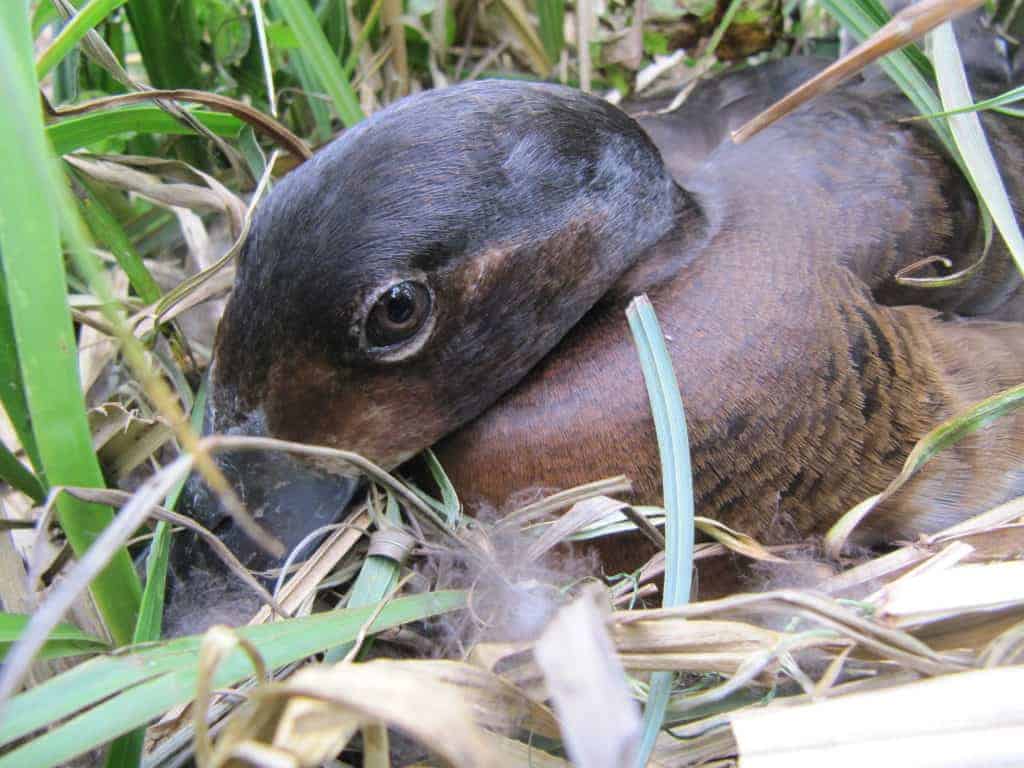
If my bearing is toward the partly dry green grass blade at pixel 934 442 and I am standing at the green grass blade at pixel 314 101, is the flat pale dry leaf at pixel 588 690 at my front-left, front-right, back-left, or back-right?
front-right

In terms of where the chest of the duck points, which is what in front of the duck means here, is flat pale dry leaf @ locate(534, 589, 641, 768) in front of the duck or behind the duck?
in front

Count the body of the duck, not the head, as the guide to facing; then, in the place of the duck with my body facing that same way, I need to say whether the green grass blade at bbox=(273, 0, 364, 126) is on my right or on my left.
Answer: on my right

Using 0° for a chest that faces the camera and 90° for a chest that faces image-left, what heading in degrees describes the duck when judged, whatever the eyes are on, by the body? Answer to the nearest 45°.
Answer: approximately 45°

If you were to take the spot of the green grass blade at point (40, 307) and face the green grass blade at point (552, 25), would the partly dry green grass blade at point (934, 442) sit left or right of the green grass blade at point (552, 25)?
right

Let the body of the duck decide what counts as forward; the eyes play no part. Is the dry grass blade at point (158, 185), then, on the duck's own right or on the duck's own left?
on the duck's own right

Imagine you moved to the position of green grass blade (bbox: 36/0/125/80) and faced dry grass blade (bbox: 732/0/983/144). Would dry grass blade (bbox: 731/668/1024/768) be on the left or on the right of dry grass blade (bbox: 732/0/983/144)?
right

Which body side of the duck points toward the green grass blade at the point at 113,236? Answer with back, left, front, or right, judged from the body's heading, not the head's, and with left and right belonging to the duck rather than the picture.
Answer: front
